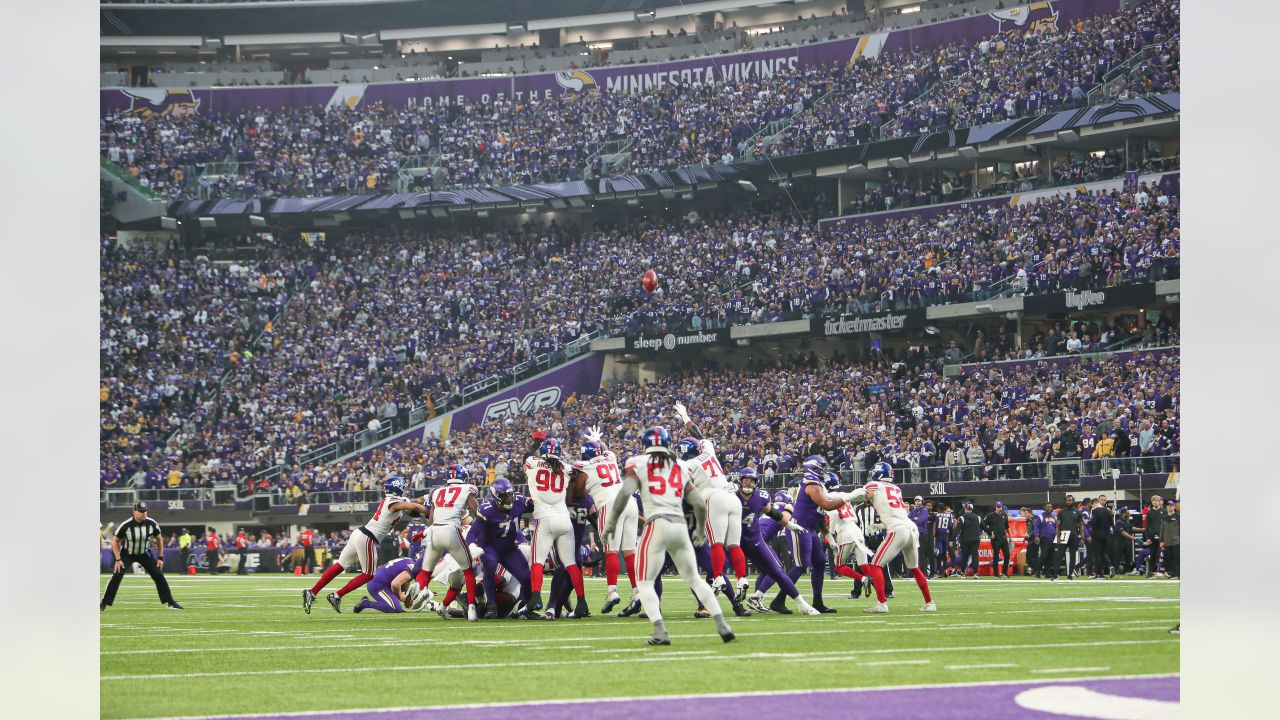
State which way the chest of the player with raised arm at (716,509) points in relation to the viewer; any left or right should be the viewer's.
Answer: facing away from the viewer and to the left of the viewer

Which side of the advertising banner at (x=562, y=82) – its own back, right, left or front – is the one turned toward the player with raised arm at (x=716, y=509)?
front

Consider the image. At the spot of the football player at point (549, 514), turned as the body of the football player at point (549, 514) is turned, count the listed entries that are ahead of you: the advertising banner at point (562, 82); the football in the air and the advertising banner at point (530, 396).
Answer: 3

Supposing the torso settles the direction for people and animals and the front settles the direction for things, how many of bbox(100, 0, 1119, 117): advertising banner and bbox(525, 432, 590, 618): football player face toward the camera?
1

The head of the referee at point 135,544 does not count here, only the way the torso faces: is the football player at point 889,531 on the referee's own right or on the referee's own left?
on the referee's own left

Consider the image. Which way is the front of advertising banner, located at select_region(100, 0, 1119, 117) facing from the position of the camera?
facing the viewer

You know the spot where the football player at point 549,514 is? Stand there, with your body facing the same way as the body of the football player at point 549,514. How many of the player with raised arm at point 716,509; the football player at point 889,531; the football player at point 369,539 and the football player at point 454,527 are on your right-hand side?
2

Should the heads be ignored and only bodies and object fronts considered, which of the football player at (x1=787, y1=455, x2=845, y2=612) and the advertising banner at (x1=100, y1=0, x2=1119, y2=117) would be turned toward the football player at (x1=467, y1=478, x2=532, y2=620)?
the advertising banner

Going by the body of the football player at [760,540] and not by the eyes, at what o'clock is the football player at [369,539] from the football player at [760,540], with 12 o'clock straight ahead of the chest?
the football player at [369,539] is roughly at 2 o'clock from the football player at [760,540].

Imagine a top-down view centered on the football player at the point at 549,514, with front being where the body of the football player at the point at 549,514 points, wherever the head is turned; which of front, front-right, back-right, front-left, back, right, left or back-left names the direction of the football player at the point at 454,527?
front-left

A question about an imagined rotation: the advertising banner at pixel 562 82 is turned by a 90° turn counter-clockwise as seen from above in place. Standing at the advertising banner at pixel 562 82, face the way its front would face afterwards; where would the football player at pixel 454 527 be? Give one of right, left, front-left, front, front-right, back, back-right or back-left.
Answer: right

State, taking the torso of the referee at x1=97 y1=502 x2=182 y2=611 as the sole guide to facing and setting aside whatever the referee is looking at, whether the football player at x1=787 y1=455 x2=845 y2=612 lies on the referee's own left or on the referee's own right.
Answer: on the referee's own left

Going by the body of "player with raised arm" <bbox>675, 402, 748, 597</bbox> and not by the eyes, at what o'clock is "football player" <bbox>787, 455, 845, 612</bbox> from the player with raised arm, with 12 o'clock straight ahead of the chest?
The football player is roughly at 3 o'clock from the player with raised arm.

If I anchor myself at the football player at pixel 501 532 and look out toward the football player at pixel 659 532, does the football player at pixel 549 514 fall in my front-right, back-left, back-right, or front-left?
front-left

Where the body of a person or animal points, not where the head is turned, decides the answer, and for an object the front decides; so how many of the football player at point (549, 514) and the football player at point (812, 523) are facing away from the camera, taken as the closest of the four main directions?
1

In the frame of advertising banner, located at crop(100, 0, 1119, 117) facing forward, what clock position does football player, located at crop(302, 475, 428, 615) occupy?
The football player is roughly at 12 o'clock from the advertising banner.
